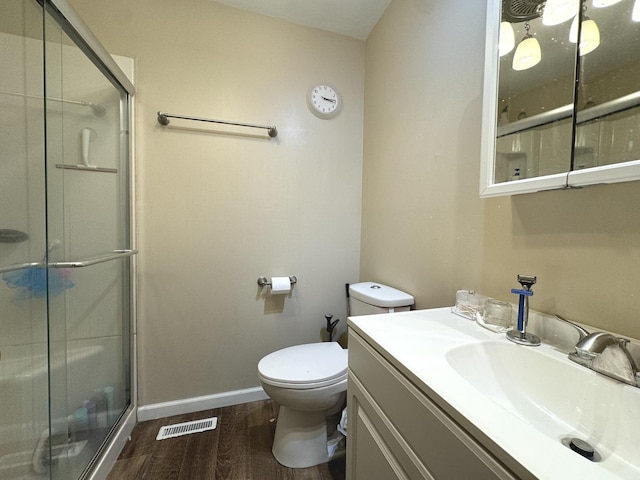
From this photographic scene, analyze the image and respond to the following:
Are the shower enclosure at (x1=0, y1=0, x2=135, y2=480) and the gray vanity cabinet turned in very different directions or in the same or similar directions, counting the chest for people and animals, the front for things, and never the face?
very different directions

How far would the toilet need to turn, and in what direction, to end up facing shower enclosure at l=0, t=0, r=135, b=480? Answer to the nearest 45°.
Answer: approximately 45° to its right

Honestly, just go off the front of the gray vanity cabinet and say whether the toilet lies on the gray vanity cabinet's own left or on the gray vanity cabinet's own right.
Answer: on the gray vanity cabinet's own right

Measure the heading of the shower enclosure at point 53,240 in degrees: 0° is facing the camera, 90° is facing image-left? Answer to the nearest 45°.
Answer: approximately 315°

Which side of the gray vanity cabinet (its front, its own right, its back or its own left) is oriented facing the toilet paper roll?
right
